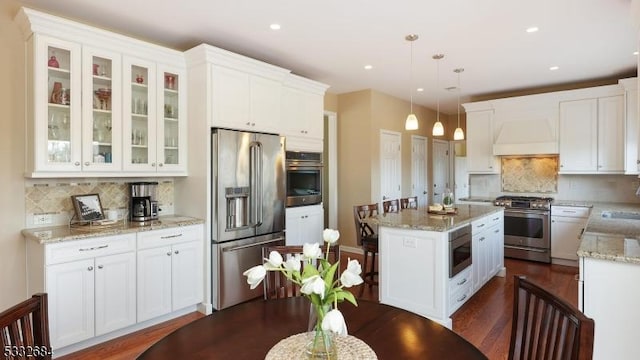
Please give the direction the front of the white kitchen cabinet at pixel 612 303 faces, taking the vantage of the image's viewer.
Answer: facing to the left of the viewer

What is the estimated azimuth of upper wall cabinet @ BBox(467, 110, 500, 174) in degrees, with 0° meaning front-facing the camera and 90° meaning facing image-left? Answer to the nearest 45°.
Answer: approximately 0°

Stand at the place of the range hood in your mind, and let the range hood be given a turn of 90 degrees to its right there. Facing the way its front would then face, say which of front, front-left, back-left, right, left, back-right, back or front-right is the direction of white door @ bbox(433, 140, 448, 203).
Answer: front-right

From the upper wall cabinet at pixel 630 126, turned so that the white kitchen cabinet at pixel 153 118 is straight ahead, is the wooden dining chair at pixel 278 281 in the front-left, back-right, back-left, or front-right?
front-left

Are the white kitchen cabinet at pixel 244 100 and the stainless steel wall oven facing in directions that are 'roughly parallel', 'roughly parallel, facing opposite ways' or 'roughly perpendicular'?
roughly parallel

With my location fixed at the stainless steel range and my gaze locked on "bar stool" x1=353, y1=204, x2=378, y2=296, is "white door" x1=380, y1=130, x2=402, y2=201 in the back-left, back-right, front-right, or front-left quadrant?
front-right

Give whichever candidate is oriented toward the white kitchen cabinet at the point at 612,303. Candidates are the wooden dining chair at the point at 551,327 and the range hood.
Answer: the range hood

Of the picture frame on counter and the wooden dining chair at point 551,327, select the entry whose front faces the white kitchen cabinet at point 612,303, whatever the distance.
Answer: the picture frame on counter

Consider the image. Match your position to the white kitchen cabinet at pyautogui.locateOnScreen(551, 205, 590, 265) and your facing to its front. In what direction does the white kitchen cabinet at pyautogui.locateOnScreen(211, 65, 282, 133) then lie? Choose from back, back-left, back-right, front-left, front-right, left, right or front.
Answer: front-right

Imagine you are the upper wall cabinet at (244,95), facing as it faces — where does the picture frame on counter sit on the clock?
The picture frame on counter is roughly at 4 o'clock from the upper wall cabinet.

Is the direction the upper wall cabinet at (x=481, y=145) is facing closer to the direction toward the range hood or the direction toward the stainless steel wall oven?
the stainless steel wall oven

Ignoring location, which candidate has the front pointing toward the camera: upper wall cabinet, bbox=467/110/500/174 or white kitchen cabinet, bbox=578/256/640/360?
the upper wall cabinet

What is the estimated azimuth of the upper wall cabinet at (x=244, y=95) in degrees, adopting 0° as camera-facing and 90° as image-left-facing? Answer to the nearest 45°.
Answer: approximately 315°

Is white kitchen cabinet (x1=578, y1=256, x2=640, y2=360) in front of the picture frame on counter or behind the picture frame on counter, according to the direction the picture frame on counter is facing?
in front

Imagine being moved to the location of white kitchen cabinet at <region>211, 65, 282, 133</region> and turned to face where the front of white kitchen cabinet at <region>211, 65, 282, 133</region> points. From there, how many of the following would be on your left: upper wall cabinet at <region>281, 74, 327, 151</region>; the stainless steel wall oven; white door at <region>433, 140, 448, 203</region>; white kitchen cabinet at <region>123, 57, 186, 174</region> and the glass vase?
3

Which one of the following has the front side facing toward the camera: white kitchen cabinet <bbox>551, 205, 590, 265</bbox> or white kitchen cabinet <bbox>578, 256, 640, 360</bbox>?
white kitchen cabinet <bbox>551, 205, 590, 265</bbox>

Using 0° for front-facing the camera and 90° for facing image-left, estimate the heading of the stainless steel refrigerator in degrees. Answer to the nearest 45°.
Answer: approximately 315°

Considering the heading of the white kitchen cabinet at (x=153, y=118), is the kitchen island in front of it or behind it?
in front
